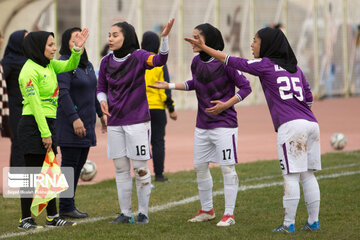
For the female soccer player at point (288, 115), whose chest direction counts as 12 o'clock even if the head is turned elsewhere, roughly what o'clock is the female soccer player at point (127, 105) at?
the female soccer player at point (127, 105) is roughly at 11 o'clock from the female soccer player at point (288, 115).

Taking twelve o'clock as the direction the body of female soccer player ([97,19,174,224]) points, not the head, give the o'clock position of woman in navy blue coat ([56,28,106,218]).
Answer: The woman in navy blue coat is roughly at 3 o'clock from the female soccer player.

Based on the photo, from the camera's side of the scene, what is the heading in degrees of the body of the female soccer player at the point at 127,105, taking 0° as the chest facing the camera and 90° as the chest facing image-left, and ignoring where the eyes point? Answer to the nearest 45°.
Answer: approximately 45°

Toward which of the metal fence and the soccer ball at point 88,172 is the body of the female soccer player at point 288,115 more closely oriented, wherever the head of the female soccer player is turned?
the soccer ball

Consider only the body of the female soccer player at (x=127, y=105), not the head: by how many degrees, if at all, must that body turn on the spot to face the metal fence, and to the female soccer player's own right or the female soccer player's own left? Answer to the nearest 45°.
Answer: approximately 135° to the female soccer player's own right

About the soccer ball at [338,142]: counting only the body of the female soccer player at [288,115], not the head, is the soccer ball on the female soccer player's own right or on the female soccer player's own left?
on the female soccer player's own right
